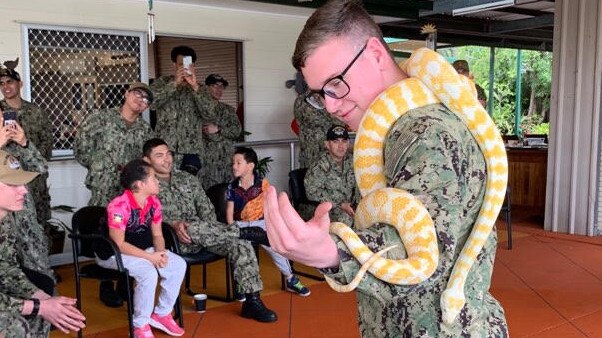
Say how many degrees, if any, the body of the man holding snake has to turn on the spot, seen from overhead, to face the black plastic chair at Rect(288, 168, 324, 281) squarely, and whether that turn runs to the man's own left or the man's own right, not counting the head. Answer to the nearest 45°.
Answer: approximately 90° to the man's own right

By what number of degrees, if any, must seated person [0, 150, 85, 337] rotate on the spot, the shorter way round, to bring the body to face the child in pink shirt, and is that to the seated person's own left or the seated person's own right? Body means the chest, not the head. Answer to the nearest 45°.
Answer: approximately 45° to the seated person's own left

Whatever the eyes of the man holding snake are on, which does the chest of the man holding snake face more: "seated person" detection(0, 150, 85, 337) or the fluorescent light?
the seated person

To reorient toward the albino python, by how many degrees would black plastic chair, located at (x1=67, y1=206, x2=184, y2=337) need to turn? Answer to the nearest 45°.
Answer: approximately 45° to its right

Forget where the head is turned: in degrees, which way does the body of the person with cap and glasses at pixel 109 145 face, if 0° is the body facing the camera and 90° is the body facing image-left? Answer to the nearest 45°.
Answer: approximately 315°

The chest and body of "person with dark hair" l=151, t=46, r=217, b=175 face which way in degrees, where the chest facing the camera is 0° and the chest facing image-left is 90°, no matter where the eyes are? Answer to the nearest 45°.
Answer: approximately 0°

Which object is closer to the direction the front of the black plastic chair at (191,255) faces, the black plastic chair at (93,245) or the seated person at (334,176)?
the seated person

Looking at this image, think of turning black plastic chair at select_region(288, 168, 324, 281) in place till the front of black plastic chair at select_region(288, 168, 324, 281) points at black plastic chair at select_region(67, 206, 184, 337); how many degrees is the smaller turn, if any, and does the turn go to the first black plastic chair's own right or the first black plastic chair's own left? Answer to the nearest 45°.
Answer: approximately 90° to the first black plastic chair's own right

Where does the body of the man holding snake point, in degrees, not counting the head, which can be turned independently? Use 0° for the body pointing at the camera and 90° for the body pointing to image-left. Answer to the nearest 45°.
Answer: approximately 90°

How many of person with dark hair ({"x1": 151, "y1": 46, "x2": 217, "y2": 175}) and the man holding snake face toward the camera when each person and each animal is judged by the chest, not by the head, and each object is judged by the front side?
1

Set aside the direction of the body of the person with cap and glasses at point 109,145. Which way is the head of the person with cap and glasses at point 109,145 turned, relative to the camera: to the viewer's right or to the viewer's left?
to the viewer's right

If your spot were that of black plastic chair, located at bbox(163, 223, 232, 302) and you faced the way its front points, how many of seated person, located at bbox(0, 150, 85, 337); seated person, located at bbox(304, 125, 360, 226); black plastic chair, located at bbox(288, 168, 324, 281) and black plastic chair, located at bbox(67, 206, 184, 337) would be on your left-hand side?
2

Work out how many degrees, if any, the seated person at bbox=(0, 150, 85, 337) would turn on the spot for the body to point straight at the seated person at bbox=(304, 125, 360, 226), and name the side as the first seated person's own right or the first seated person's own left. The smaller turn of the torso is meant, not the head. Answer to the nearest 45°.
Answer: approximately 45° to the first seated person's own left

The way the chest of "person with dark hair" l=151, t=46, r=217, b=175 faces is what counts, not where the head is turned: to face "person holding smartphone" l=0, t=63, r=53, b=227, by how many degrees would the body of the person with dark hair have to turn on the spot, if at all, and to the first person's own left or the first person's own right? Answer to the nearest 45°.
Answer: approximately 90° to the first person's own right
